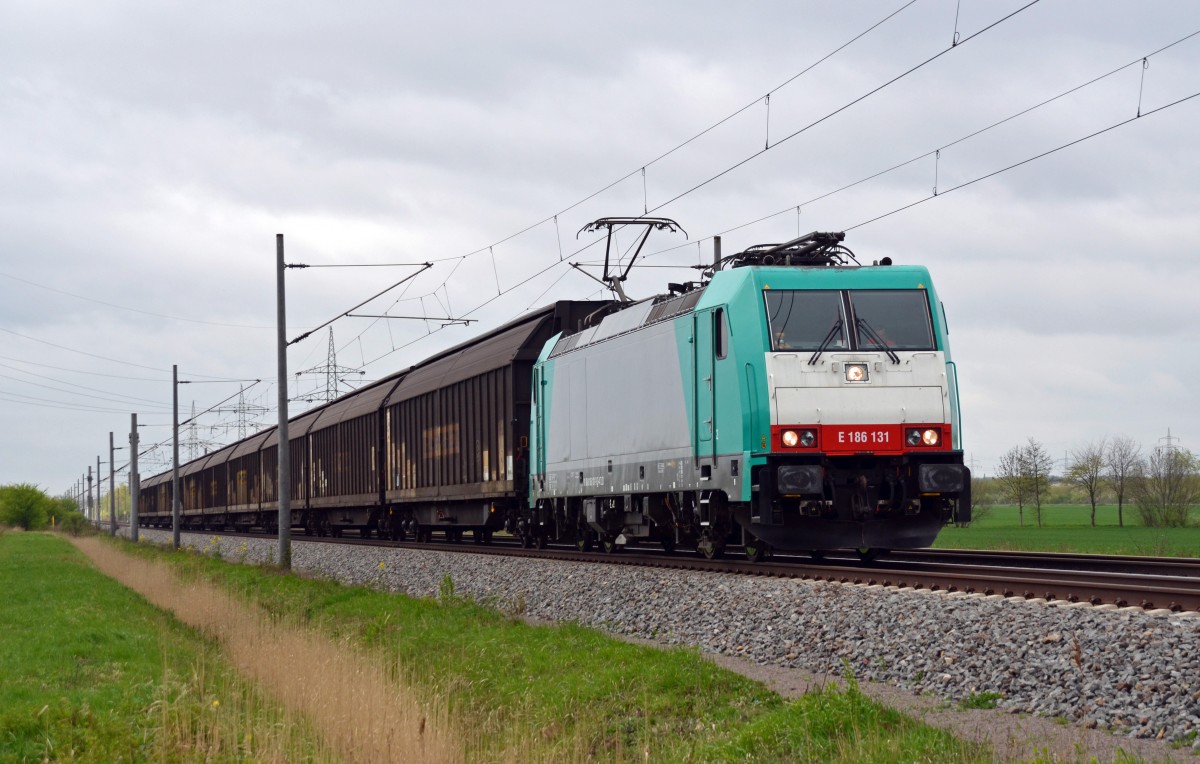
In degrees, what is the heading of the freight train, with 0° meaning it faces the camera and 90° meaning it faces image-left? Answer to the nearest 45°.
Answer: approximately 315°
